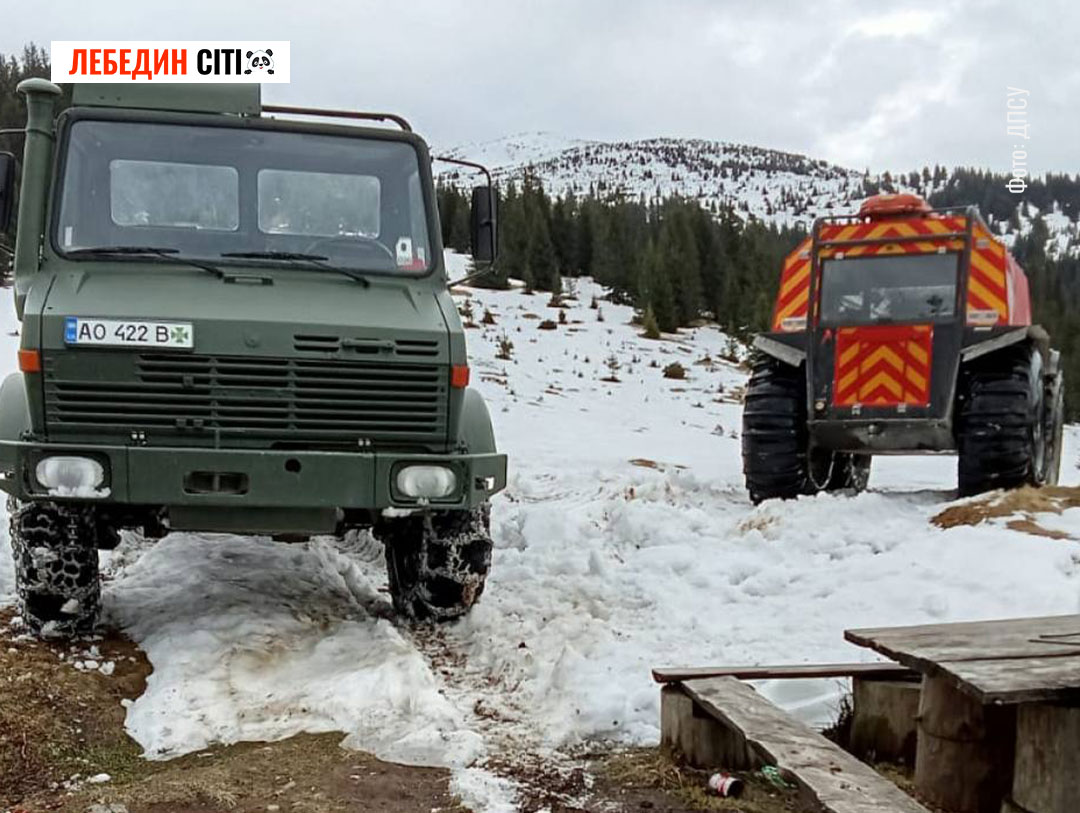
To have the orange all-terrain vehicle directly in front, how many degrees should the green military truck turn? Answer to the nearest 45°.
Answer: approximately 135° to its left

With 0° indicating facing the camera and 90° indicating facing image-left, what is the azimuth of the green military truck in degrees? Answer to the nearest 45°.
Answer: approximately 0°

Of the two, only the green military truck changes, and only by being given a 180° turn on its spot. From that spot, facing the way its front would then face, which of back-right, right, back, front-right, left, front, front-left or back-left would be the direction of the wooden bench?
back-right

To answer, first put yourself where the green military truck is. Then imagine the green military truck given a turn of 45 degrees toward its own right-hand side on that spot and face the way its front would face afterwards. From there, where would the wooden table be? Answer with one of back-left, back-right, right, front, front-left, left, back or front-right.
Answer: left

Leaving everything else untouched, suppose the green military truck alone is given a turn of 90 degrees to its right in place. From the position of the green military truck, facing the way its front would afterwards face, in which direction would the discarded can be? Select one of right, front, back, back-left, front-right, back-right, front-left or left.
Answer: back-left
